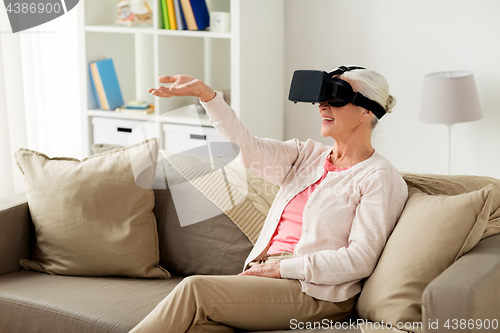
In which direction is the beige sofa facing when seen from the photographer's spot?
facing the viewer and to the left of the viewer

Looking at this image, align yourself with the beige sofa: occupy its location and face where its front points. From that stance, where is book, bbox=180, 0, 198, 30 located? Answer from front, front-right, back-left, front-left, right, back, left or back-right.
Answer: back-right

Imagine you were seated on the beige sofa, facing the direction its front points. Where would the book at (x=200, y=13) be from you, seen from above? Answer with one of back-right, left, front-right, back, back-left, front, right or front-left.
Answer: back-right

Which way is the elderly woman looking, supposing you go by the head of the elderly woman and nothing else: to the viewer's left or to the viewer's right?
to the viewer's left

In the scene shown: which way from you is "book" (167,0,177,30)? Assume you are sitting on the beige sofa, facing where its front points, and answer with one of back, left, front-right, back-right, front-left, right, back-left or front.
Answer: back-right
